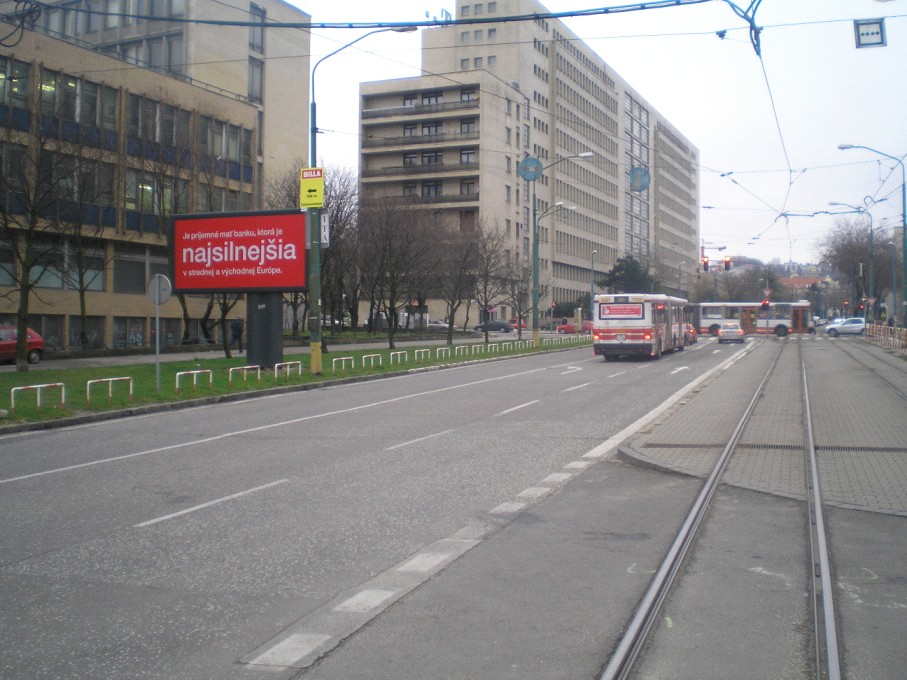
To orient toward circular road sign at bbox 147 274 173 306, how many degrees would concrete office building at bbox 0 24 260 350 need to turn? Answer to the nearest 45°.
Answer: approximately 45° to its right

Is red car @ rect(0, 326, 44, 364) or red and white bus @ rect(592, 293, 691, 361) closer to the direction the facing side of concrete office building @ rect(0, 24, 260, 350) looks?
the red and white bus

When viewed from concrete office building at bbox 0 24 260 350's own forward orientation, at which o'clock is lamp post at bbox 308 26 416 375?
The lamp post is roughly at 1 o'clock from the concrete office building.

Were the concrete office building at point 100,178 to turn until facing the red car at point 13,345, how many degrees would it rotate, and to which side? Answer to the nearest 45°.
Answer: approximately 45° to its right

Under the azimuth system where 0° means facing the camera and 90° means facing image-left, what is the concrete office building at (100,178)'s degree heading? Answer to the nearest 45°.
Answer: approximately 315°

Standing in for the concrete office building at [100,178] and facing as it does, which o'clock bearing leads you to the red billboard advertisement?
The red billboard advertisement is roughly at 1 o'clock from the concrete office building.
